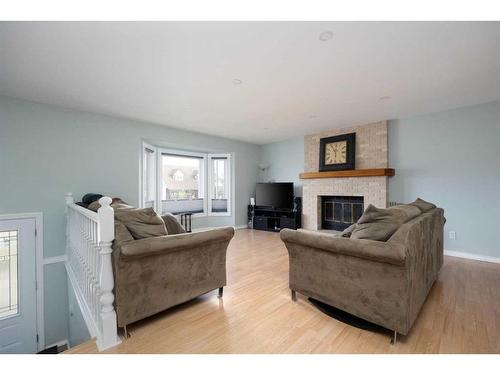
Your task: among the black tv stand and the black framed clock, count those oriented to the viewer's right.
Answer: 0

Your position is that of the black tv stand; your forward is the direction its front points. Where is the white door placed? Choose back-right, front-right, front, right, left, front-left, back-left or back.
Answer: front-right

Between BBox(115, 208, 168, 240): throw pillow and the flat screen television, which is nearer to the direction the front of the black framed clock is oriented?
the throw pillow

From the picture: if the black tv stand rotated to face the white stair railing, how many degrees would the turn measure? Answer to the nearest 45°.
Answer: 0° — it already faces it

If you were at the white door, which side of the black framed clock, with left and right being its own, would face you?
front

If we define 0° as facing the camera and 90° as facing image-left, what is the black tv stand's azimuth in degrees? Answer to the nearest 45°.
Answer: approximately 0°

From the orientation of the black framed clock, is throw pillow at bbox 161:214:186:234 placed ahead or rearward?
ahead

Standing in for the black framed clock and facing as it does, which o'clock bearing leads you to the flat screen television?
The flat screen television is roughly at 2 o'clock from the black framed clock.
